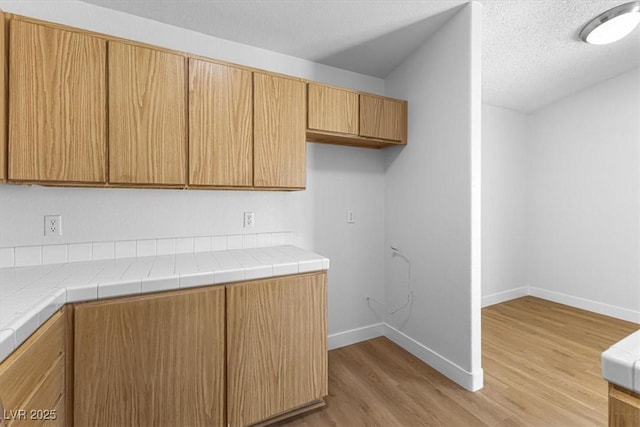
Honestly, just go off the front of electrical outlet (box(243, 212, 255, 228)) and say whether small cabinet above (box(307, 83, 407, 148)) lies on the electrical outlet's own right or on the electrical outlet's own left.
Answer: on the electrical outlet's own left

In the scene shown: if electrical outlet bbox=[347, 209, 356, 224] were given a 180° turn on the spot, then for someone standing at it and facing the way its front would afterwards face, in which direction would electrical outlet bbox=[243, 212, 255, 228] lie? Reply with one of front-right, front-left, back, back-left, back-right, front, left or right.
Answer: left

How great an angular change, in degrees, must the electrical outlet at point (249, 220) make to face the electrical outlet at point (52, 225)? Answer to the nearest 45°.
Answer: approximately 90° to its right

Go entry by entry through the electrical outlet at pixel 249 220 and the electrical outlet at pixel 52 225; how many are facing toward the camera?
2

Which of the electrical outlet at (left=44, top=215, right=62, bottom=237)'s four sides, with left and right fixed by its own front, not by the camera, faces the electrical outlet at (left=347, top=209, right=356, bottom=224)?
left

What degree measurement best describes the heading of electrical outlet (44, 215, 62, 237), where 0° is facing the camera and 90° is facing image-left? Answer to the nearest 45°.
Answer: approximately 0°

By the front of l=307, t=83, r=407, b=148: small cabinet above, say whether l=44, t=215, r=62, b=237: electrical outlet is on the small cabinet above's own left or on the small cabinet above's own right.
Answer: on the small cabinet above's own right

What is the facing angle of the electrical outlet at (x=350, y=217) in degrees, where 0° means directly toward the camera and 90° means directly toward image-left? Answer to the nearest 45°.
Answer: approximately 315°

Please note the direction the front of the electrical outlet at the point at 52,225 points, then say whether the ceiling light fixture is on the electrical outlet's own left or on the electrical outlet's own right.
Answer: on the electrical outlet's own left

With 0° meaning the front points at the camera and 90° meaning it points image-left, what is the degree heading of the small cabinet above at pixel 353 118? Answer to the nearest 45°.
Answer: approximately 315°

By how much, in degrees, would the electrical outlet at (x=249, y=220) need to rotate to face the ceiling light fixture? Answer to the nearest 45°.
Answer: approximately 90° to its left

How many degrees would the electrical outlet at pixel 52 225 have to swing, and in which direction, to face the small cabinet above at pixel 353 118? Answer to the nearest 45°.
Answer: approximately 45° to its left
